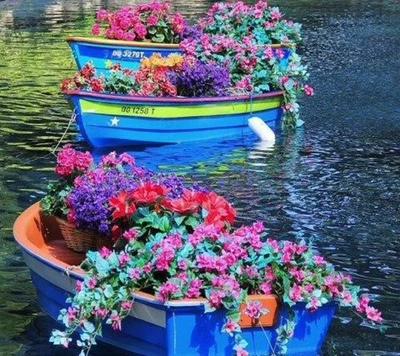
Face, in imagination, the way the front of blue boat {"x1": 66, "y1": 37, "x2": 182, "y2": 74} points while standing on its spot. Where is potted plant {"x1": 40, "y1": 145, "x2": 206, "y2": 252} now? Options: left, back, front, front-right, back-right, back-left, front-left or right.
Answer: left

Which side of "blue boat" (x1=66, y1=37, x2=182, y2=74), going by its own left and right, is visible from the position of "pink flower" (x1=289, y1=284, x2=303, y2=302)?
left

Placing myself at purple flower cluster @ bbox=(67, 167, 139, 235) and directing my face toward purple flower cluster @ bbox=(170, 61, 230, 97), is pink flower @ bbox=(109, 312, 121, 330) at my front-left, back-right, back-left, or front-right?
back-right

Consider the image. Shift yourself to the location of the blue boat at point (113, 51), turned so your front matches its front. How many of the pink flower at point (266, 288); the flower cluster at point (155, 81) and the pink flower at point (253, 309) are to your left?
3

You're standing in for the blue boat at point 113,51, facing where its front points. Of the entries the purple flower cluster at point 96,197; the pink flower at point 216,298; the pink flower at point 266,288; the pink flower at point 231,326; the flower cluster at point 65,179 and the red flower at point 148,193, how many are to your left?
6

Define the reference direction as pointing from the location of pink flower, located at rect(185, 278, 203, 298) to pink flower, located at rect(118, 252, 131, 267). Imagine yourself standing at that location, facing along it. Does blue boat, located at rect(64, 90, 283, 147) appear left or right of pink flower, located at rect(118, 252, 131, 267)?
right

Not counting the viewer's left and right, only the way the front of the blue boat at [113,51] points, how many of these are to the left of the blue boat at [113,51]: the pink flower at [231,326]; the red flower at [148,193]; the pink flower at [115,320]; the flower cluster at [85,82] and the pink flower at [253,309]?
5

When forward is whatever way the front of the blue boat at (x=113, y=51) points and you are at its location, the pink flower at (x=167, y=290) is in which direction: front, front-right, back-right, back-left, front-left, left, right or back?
left

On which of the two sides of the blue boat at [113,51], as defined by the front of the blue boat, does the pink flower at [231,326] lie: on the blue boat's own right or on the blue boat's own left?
on the blue boat's own left
